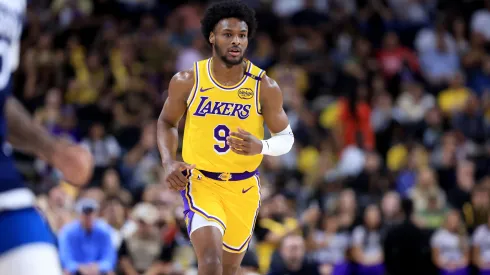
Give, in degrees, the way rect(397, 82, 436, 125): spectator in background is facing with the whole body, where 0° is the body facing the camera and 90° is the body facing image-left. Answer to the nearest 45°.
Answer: approximately 0°

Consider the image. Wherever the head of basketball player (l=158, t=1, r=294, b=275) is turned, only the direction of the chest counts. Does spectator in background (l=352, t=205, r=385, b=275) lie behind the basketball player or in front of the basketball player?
behind

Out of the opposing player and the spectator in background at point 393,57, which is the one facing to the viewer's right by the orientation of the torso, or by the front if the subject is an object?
the opposing player

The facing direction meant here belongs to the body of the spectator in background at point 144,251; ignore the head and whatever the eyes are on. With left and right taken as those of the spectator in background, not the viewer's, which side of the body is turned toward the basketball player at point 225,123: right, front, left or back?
front

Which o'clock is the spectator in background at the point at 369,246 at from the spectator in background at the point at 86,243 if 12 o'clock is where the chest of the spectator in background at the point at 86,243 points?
the spectator in background at the point at 369,246 is roughly at 9 o'clock from the spectator in background at the point at 86,243.

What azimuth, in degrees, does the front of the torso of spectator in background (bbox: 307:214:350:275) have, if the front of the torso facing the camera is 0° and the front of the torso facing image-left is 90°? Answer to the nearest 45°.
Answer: approximately 0°

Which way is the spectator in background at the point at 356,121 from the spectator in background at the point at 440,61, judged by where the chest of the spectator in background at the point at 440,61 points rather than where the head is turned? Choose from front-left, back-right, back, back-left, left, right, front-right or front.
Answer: front-right

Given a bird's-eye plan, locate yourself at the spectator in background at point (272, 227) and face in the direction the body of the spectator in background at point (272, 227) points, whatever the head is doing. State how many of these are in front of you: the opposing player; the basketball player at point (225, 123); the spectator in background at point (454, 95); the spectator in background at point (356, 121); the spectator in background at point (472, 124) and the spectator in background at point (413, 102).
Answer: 2
